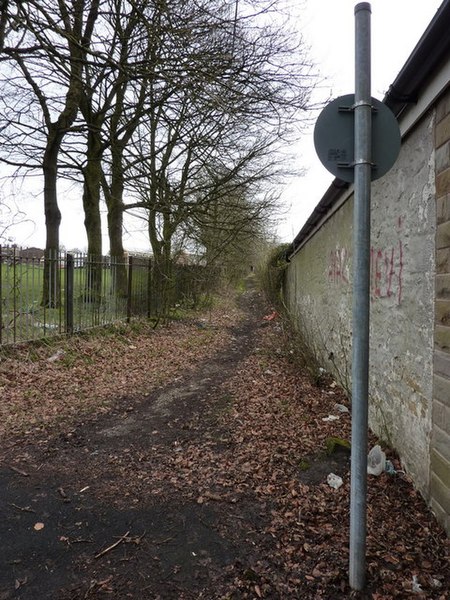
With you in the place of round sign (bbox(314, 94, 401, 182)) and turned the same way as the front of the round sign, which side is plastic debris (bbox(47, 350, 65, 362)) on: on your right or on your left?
on your left

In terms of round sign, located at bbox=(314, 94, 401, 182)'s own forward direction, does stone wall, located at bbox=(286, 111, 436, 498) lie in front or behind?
in front

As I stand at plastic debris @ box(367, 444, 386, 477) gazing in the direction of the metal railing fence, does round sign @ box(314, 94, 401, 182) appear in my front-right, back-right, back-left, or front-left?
back-left

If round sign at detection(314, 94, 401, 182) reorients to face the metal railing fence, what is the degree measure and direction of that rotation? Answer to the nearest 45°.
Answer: approximately 45° to its left

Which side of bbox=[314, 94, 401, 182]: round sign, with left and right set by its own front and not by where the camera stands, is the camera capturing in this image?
back
